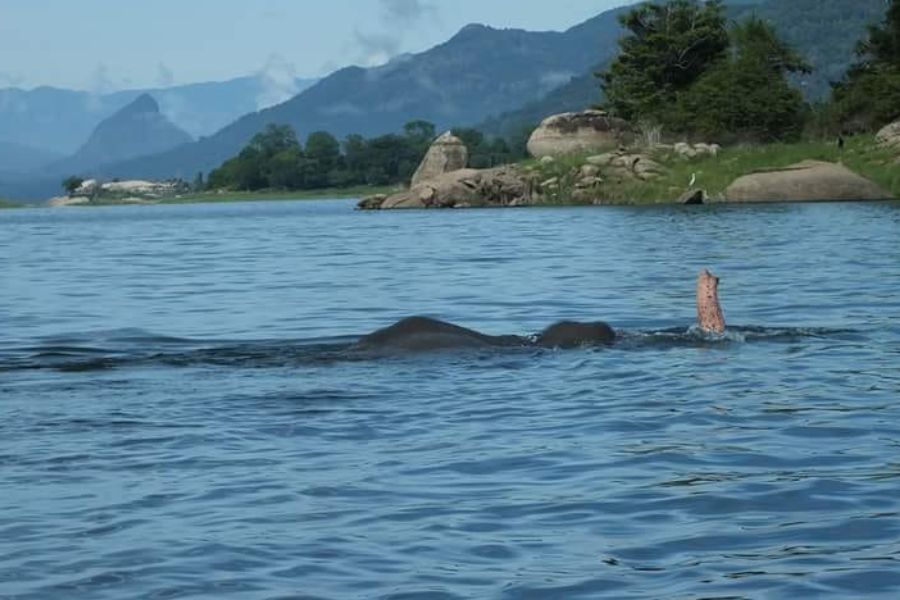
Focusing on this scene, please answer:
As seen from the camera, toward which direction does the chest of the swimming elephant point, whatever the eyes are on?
to the viewer's right
